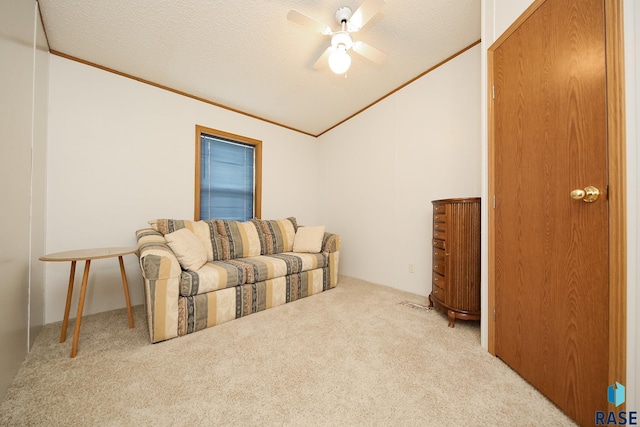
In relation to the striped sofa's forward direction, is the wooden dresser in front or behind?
in front

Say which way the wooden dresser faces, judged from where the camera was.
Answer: facing the viewer and to the left of the viewer

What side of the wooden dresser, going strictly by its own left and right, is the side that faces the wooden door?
left

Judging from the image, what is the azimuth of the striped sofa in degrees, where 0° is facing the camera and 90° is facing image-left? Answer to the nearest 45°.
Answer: approximately 315°

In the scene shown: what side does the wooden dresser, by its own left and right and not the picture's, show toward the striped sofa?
front

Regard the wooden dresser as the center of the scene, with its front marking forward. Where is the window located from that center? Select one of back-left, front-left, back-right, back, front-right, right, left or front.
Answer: front-right

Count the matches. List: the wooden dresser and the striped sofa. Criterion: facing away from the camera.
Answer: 0

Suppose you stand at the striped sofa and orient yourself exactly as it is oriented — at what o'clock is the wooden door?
The wooden door is roughly at 12 o'clock from the striped sofa.
